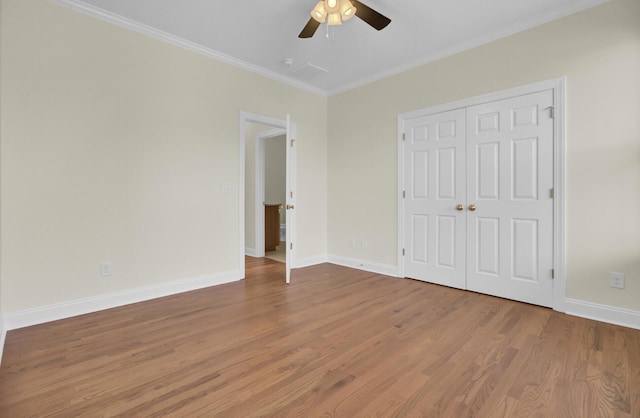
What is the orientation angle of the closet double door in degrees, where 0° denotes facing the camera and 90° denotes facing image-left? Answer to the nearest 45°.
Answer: approximately 45°

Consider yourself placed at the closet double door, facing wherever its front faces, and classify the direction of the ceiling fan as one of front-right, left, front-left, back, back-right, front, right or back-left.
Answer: front
